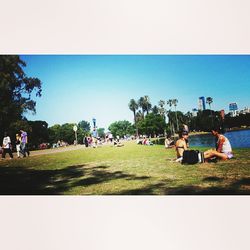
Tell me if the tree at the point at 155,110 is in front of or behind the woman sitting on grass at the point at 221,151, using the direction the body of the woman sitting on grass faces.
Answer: in front

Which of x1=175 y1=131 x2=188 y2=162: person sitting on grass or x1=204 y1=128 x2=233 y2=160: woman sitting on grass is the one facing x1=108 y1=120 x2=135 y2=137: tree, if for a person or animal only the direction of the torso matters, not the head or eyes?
the woman sitting on grass

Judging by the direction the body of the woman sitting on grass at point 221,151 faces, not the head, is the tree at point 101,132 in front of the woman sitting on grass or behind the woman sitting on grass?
in front

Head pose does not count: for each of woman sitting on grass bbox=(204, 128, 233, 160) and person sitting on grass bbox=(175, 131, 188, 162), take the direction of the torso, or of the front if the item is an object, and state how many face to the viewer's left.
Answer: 1

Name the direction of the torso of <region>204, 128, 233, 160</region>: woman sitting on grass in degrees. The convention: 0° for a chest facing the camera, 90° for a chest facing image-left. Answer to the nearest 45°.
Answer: approximately 90°
